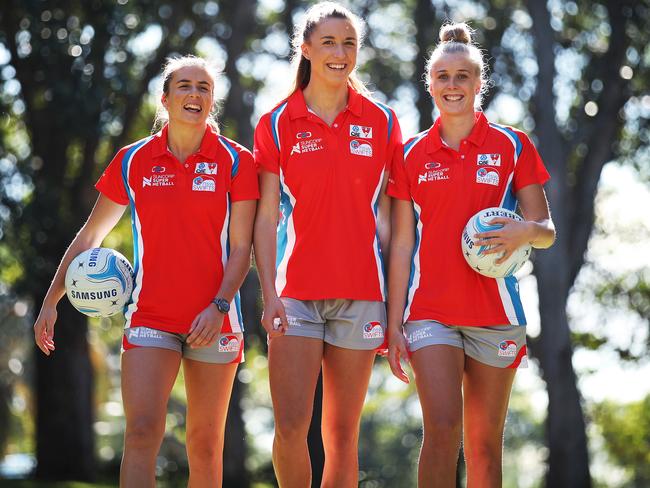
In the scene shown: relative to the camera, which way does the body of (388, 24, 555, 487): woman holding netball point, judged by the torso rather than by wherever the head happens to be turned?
toward the camera

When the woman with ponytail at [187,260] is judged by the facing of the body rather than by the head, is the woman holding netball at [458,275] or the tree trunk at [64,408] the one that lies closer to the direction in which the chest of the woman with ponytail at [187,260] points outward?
the woman holding netball

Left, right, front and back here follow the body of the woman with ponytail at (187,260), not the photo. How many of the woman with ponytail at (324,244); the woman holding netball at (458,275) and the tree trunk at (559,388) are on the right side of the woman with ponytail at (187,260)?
0

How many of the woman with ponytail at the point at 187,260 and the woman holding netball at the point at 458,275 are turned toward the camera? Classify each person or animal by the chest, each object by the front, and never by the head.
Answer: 2

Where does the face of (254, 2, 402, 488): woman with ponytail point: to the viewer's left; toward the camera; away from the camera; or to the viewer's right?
toward the camera

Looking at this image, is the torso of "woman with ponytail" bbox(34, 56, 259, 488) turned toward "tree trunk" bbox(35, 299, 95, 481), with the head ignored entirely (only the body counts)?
no

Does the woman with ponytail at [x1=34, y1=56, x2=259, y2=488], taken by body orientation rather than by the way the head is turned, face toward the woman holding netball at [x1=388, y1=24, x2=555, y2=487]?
no

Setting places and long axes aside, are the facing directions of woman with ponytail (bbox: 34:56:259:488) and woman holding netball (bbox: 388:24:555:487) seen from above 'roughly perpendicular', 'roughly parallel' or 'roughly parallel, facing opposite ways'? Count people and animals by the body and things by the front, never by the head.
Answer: roughly parallel

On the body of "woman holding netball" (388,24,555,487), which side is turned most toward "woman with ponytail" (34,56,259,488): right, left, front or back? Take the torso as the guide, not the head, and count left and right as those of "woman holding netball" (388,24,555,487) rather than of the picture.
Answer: right

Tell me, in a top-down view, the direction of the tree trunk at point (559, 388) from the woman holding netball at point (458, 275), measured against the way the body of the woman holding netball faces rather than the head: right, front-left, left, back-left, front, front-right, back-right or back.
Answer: back

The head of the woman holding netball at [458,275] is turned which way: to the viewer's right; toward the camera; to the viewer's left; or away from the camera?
toward the camera

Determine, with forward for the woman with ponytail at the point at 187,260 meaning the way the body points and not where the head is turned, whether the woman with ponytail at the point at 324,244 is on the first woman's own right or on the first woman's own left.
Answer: on the first woman's own left

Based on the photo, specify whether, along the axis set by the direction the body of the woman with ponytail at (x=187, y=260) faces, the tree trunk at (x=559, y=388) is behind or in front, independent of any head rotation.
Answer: behind

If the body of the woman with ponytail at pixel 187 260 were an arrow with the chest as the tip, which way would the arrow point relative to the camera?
toward the camera
